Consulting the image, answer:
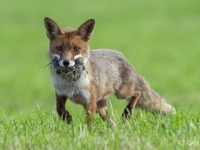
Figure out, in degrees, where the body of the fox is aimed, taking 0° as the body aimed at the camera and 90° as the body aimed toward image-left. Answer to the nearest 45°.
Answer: approximately 45°
